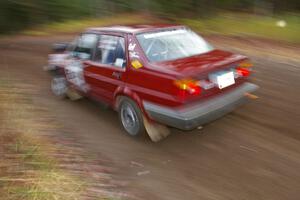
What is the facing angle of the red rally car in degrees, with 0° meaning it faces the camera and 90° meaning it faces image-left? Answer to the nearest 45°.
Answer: approximately 135°
